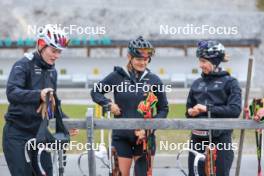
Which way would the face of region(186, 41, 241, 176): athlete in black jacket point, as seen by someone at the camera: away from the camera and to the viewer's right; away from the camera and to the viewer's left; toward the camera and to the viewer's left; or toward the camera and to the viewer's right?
toward the camera and to the viewer's left

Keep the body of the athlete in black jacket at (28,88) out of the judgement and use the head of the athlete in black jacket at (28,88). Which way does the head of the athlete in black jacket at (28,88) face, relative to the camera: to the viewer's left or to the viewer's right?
to the viewer's right

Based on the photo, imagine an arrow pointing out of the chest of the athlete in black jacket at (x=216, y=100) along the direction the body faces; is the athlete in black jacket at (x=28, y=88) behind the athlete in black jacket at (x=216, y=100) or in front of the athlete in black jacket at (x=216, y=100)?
in front

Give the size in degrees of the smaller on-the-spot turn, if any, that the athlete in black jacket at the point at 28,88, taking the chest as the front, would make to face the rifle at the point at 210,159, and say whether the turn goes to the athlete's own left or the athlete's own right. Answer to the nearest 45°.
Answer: approximately 45° to the athlete's own left

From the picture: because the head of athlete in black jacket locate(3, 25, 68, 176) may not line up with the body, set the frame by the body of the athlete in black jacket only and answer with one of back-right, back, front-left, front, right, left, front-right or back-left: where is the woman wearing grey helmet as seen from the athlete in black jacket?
front-left

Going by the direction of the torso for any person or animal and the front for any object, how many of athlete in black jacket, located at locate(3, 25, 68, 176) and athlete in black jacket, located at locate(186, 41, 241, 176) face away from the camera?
0

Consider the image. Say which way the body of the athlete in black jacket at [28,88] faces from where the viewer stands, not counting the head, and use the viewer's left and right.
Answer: facing the viewer and to the right of the viewer

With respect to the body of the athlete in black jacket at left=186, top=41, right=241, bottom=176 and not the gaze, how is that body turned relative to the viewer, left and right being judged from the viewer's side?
facing the viewer and to the left of the viewer
